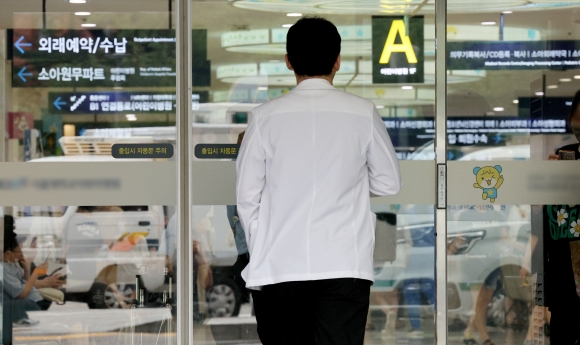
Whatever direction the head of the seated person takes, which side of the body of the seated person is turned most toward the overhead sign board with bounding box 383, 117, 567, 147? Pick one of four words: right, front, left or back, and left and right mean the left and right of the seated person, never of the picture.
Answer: front

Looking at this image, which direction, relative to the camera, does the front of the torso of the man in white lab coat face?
away from the camera

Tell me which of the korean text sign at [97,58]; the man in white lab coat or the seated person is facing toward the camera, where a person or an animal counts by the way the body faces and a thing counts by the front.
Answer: the korean text sign

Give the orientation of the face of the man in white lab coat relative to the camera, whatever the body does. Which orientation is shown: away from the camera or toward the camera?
away from the camera

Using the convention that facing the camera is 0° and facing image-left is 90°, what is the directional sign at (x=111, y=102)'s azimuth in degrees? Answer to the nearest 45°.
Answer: approximately 0°

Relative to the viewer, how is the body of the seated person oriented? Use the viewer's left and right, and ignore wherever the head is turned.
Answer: facing to the right of the viewer

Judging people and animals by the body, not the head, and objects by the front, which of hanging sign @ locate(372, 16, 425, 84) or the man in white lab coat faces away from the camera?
the man in white lab coat

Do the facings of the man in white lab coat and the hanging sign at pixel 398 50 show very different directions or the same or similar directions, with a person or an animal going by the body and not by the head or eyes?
very different directions

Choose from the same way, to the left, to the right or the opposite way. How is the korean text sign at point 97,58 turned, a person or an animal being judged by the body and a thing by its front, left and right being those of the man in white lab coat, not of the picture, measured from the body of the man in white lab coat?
the opposite way

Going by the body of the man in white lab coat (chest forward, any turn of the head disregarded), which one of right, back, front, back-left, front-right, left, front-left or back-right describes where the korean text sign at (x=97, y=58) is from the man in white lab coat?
front-left

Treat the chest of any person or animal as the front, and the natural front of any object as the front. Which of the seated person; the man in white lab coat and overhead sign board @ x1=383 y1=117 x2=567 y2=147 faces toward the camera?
the overhead sign board
